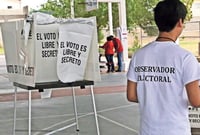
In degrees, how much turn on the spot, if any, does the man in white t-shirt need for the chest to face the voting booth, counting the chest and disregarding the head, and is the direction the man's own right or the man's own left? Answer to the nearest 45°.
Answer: approximately 90° to the man's own left

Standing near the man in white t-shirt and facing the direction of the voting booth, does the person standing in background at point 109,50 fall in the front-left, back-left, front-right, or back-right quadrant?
front-right

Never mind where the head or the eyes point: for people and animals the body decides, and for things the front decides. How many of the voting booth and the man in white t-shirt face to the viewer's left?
0

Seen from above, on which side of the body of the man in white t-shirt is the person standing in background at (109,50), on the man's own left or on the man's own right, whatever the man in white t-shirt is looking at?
on the man's own left

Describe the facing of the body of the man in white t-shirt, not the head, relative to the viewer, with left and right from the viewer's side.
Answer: facing away from the viewer and to the right of the viewer
